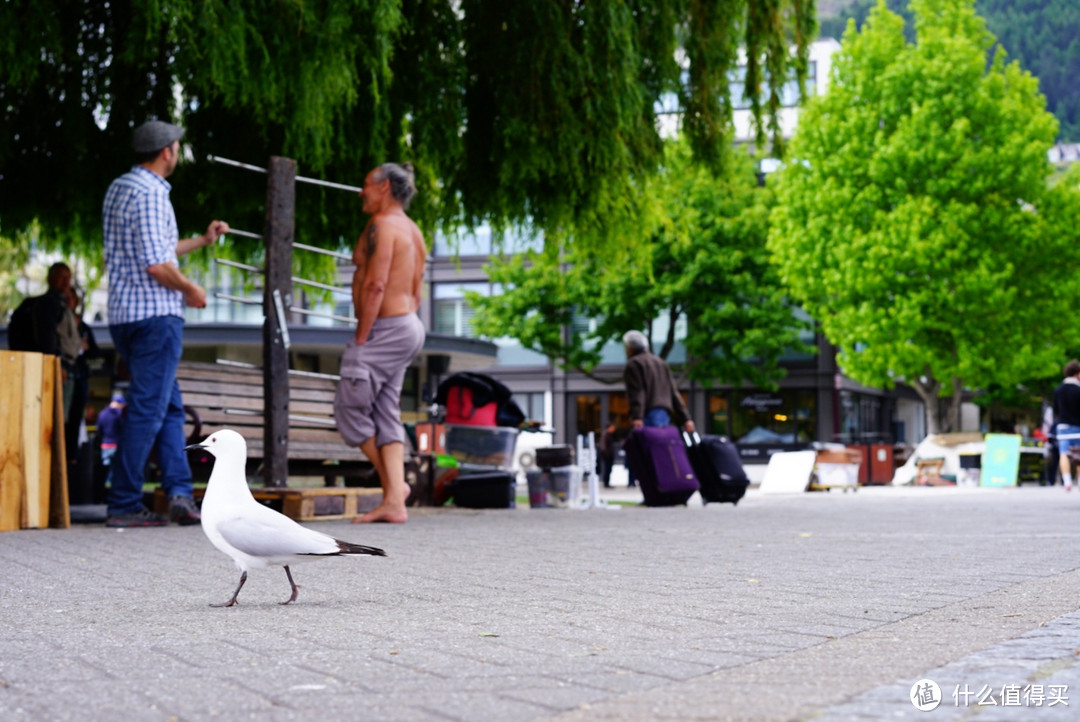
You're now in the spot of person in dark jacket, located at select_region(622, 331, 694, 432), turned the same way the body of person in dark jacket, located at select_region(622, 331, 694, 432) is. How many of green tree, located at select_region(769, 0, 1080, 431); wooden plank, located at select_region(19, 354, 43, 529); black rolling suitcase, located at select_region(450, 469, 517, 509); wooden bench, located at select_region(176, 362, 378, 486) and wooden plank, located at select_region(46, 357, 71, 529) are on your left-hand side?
4

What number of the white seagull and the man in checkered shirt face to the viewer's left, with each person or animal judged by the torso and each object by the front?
1

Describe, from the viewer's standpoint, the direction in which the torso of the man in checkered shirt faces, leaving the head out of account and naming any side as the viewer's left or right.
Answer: facing away from the viewer and to the right of the viewer

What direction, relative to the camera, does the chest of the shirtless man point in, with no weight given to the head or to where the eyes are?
to the viewer's left

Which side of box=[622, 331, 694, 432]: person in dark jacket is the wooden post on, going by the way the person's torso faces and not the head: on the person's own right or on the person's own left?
on the person's own left

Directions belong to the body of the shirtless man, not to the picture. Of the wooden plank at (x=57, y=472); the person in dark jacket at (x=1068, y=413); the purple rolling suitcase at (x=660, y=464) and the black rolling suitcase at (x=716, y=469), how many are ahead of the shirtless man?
1

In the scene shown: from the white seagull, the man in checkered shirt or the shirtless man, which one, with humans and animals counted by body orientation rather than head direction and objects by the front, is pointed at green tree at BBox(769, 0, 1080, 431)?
the man in checkered shirt

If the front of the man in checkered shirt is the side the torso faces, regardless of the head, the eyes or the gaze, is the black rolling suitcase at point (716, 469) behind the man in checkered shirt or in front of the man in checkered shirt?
in front

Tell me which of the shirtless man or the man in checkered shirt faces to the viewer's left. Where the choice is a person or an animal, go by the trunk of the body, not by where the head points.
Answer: the shirtless man

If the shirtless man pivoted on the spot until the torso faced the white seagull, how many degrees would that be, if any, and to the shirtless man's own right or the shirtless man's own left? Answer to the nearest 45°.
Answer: approximately 90° to the shirtless man's own left

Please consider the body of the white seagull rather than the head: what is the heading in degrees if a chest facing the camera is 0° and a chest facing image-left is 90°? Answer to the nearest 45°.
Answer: approximately 90°

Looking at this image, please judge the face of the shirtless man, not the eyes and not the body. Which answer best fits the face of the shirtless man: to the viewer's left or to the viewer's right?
to the viewer's left

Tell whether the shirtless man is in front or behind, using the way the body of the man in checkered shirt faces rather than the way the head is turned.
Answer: in front

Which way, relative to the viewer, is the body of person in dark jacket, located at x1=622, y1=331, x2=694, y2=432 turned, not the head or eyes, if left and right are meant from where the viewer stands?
facing away from the viewer and to the left of the viewer
